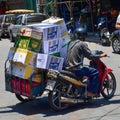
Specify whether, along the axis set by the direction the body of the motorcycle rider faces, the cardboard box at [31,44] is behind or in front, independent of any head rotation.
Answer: behind

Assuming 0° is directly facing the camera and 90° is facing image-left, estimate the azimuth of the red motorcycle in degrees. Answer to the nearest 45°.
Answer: approximately 225°

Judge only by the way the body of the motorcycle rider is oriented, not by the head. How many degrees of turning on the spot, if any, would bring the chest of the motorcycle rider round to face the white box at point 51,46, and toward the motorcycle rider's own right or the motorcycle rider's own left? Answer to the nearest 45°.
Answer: approximately 135° to the motorcycle rider's own left

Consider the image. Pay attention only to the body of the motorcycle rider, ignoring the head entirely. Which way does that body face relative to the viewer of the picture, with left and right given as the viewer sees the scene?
facing away from the viewer and to the right of the viewer

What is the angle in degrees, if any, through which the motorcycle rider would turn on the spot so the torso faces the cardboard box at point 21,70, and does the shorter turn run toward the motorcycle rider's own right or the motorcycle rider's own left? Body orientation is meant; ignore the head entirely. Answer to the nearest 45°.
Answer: approximately 135° to the motorcycle rider's own left
